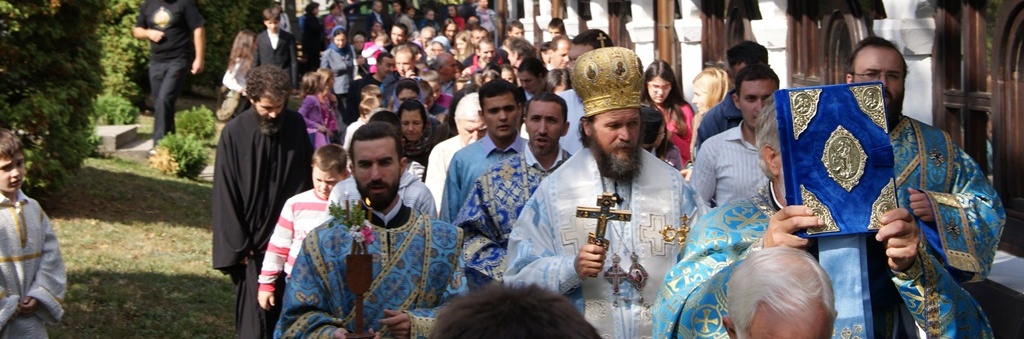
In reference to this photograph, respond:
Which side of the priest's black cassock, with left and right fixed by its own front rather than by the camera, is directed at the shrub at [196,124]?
back

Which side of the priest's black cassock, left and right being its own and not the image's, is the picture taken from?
front

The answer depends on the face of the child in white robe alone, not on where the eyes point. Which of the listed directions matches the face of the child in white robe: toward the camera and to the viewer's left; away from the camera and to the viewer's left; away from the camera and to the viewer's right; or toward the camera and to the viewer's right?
toward the camera and to the viewer's right

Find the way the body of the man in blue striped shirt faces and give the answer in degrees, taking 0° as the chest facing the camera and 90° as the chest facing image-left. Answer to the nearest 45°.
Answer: approximately 315°

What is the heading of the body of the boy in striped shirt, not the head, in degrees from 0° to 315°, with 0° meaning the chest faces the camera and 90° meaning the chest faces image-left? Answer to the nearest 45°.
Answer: approximately 45°

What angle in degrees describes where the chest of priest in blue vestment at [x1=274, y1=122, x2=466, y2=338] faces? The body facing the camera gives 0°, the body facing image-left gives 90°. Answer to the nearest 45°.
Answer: approximately 0°
